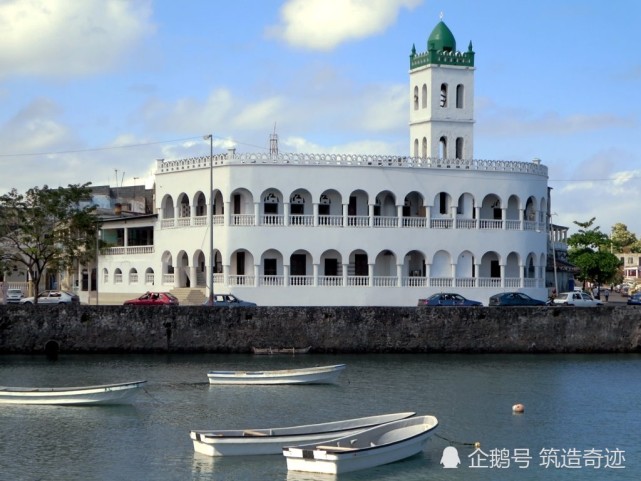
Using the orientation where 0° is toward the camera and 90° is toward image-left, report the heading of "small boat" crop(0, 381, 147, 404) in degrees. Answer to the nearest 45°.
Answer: approximately 270°

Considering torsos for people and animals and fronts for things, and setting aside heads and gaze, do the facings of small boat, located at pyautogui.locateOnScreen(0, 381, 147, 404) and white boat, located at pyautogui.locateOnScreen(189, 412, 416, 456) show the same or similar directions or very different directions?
same or similar directions

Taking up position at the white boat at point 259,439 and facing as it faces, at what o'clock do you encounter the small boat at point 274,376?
The small boat is roughly at 9 o'clock from the white boat.

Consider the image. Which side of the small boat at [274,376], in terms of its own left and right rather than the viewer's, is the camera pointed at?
right

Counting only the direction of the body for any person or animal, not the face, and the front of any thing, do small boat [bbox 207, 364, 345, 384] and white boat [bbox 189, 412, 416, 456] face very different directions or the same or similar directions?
same or similar directions

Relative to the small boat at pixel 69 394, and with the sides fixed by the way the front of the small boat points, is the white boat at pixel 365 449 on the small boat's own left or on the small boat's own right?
on the small boat's own right

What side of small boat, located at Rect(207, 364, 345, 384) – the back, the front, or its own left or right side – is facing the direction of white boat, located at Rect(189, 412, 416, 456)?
right

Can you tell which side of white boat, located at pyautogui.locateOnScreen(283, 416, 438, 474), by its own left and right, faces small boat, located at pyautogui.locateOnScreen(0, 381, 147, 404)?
left

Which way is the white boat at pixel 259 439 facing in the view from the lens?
facing to the right of the viewer

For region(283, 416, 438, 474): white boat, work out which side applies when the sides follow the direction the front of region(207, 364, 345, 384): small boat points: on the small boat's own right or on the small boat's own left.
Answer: on the small boat's own right

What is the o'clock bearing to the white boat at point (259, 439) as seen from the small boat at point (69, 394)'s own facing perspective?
The white boat is roughly at 2 o'clock from the small boat.

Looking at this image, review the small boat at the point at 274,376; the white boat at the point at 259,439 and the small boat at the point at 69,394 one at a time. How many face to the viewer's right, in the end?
3

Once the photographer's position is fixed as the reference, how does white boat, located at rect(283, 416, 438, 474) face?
facing away from the viewer and to the right of the viewer
